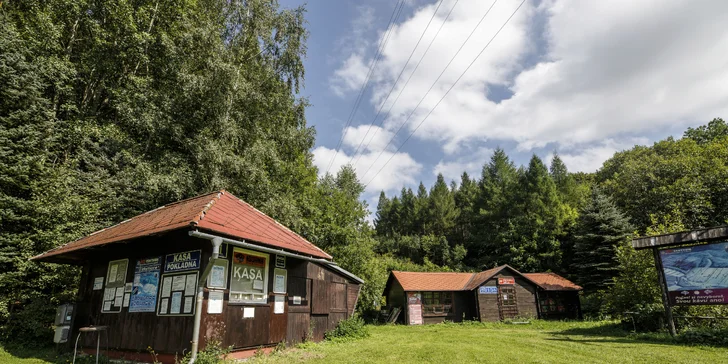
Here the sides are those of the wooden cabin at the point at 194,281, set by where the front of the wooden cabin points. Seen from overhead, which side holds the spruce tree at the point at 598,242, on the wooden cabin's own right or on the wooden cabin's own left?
on the wooden cabin's own left

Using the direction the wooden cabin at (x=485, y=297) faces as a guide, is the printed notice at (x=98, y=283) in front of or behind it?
in front

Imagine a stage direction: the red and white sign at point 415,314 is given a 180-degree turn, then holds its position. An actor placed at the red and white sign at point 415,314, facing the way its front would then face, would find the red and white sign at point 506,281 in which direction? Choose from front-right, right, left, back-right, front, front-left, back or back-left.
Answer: right

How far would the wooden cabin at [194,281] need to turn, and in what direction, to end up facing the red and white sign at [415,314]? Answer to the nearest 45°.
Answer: approximately 90° to its left

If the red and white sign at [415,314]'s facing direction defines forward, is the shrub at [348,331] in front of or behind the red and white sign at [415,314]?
in front

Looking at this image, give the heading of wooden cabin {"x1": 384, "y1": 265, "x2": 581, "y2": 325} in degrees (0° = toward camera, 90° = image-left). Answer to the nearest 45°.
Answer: approximately 0°
